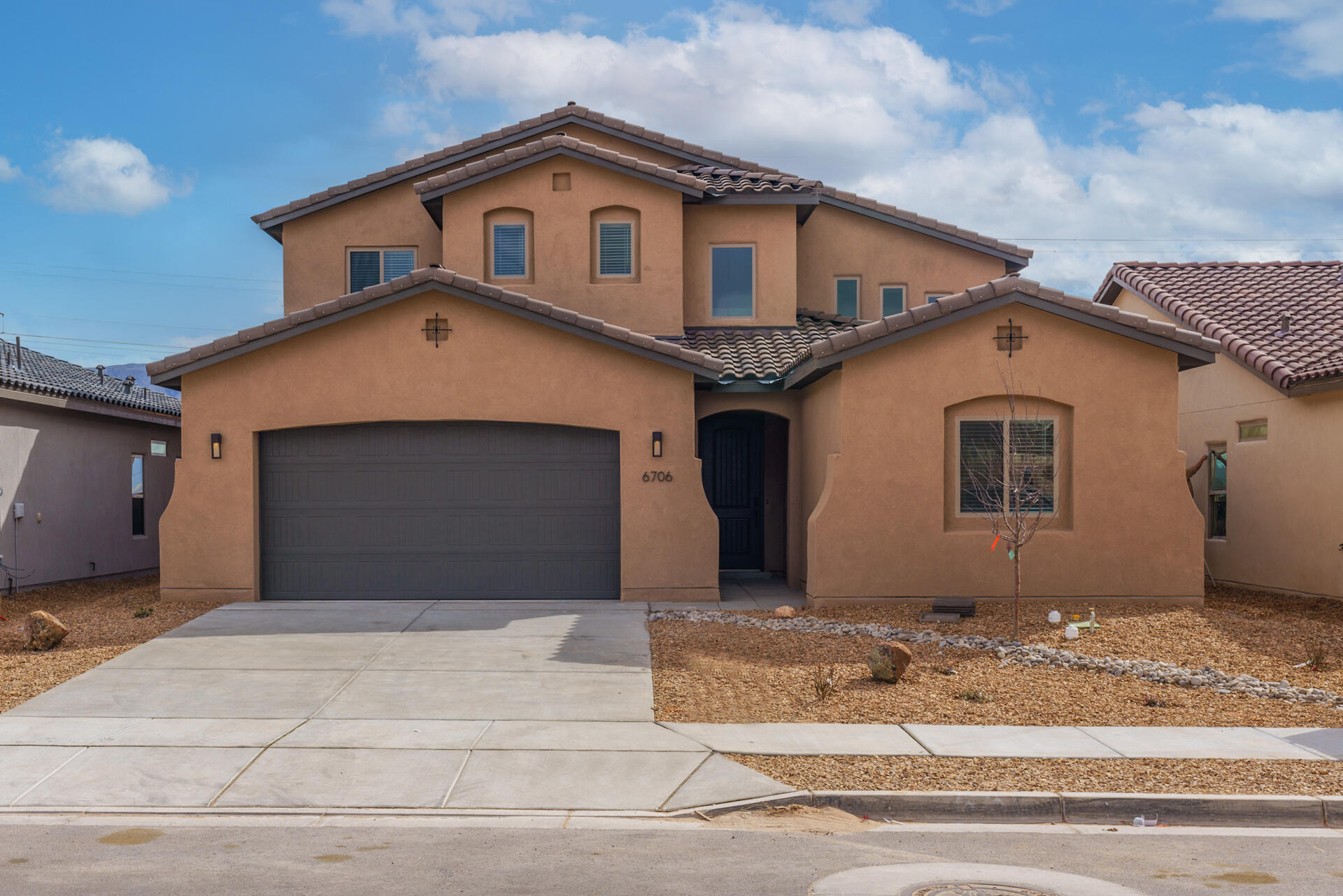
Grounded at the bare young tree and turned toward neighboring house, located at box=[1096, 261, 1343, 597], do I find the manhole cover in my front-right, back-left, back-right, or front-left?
back-right

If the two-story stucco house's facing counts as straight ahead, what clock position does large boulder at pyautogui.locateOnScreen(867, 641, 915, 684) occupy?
The large boulder is roughly at 11 o'clock from the two-story stucco house.

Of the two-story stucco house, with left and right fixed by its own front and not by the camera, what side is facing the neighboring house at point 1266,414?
left

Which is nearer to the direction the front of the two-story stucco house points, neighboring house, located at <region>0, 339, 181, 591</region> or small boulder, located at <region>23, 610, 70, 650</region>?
the small boulder

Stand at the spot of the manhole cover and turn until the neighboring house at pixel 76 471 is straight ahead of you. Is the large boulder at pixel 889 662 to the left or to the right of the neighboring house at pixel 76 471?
right

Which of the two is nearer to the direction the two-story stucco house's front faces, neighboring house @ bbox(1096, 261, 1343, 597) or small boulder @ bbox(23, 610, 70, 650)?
the small boulder

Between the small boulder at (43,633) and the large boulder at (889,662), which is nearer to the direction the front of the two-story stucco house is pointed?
the large boulder

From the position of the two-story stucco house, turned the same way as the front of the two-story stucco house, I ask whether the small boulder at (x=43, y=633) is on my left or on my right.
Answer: on my right

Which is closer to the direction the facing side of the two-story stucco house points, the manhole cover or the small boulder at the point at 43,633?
the manhole cover

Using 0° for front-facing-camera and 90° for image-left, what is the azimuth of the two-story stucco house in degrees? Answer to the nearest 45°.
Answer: approximately 0°

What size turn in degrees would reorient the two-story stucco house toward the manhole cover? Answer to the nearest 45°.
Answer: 0° — it already faces it

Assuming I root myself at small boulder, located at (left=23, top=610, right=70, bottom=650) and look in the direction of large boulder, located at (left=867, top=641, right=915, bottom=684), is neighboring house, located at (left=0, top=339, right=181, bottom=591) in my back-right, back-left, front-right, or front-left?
back-left
